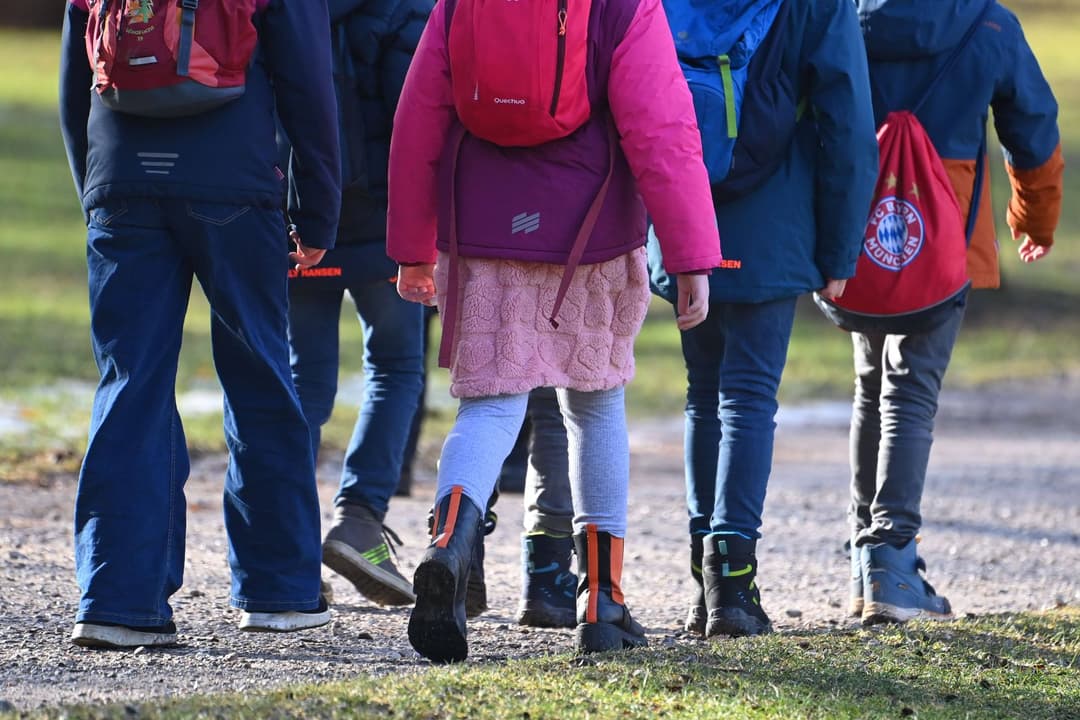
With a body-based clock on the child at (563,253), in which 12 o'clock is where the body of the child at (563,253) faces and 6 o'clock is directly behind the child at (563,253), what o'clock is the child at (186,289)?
the child at (186,289) is roughly at 9 o'clock from the child at (563,253).

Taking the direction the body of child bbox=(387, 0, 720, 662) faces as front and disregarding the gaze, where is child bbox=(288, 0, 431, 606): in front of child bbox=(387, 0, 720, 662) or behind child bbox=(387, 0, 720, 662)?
in front

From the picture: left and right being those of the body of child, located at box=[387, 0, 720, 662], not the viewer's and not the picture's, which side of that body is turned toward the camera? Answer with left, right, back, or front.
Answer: back

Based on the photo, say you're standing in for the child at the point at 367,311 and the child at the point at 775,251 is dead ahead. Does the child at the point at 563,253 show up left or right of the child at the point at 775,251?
right

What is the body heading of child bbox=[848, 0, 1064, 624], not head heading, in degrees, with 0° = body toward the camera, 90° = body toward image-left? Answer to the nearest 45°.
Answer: approximately 225°

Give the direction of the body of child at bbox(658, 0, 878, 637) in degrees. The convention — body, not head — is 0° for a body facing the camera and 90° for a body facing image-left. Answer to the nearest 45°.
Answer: approximately 225°

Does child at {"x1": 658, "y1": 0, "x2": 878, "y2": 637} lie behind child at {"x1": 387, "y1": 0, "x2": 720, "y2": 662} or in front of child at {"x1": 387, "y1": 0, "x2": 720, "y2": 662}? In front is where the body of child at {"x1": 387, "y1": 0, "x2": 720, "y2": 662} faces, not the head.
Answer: in front

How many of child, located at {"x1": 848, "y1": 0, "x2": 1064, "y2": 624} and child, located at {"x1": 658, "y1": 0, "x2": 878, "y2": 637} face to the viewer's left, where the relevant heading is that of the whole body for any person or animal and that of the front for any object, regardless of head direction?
0

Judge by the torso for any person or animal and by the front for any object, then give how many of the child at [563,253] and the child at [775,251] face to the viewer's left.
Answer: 0
